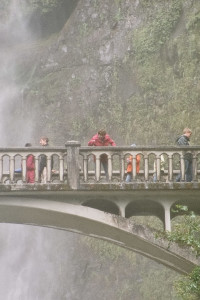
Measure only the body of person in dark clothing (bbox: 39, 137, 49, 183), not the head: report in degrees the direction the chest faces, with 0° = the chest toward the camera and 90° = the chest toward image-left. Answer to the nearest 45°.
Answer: approximately 0°

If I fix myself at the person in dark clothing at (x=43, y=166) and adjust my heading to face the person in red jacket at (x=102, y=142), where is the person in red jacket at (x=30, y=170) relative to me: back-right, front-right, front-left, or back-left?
back-right

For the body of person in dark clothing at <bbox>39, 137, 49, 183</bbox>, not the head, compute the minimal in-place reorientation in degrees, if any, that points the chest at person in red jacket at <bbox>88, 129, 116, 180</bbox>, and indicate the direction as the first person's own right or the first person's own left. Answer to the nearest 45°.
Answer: approximately 90° to the first person's own left

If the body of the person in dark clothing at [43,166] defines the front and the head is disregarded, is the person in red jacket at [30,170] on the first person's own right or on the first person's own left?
on the first person's own right

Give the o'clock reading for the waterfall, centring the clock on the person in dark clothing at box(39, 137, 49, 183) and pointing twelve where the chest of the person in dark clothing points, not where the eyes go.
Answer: The waterfall is roughly at 6 o'clock from the person in dark clothing.

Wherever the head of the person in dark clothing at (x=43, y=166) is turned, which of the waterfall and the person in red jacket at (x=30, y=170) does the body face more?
the person in red jacket
